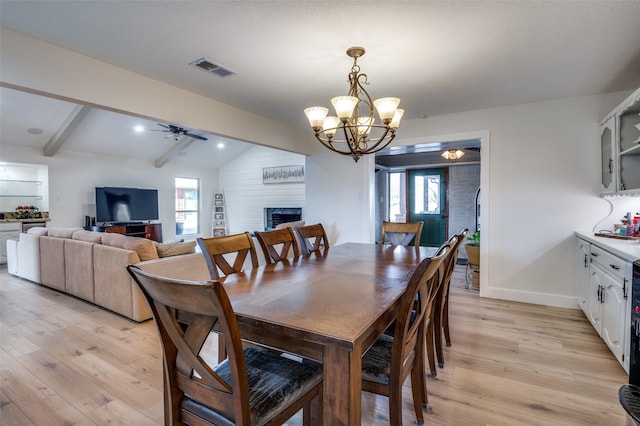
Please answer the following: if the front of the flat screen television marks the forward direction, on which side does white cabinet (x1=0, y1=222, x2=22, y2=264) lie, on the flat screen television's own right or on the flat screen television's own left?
on the flat screen television's own right

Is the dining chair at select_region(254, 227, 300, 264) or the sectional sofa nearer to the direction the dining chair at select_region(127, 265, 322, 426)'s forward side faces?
the dining chair

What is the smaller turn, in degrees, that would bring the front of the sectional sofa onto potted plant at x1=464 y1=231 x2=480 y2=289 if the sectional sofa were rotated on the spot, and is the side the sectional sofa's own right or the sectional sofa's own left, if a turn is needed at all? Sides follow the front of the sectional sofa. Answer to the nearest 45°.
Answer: approximately 90° to the sectional sofa's own right

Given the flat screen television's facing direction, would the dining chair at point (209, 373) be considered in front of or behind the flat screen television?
in front

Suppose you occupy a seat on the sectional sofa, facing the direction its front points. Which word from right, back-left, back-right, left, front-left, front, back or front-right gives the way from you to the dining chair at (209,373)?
back-right

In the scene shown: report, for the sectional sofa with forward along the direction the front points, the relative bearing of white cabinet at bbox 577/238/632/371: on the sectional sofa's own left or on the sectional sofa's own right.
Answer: on the sectional sofa's own right

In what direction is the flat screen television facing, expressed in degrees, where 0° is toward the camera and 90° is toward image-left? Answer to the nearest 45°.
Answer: approximately 315°

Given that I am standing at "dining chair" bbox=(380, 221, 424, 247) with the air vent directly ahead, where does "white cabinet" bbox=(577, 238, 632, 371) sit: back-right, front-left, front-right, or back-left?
back-left

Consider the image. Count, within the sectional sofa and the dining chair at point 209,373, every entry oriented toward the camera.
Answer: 0

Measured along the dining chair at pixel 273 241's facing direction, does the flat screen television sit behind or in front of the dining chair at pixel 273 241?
behind

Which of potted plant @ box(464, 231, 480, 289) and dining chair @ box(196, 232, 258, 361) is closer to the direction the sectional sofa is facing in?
the potted plant

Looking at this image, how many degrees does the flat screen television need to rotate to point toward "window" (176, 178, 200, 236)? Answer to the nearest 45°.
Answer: approximately 90° to its left
